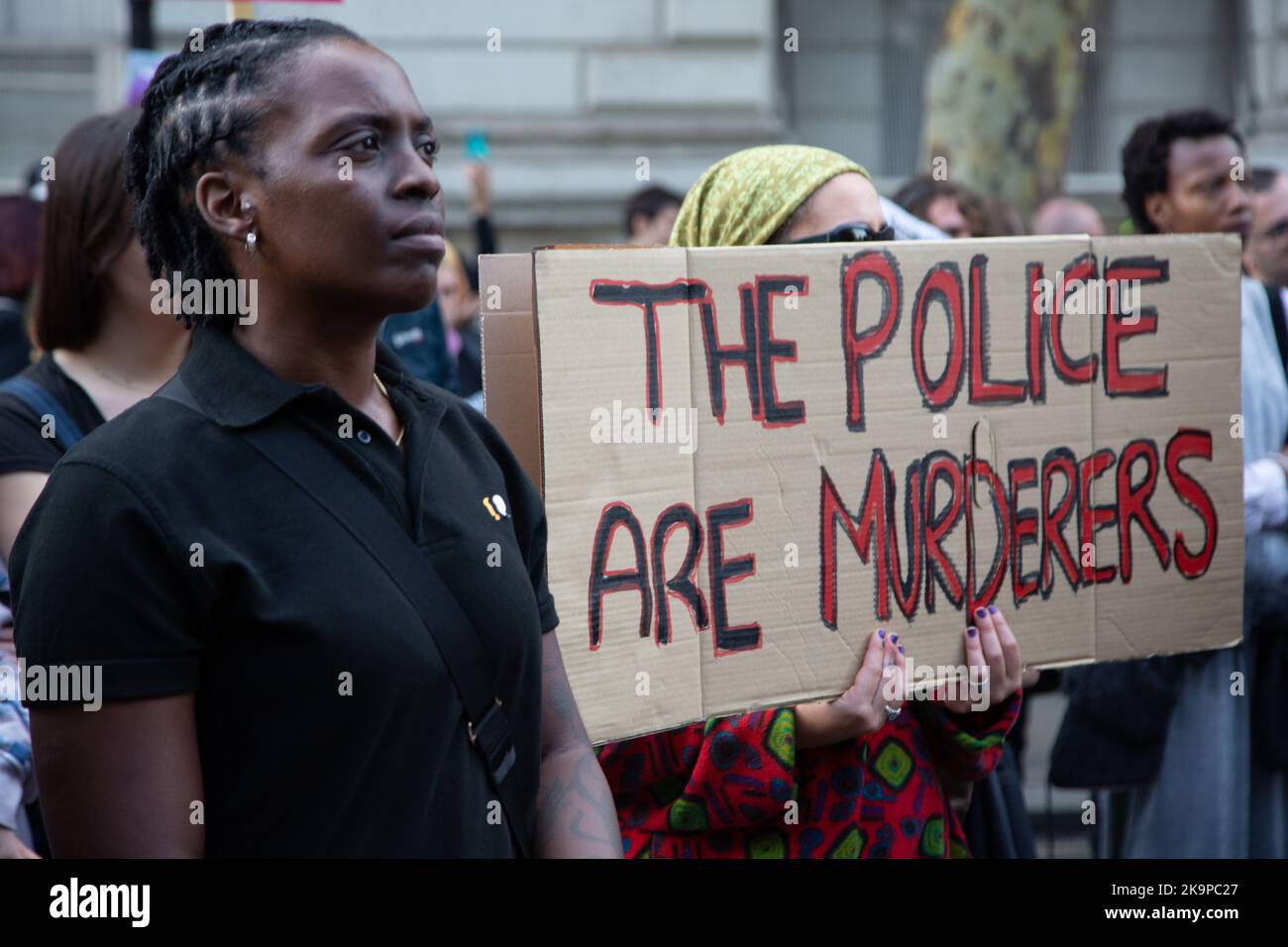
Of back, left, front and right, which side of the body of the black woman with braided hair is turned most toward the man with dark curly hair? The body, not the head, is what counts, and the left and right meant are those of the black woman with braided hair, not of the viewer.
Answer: left

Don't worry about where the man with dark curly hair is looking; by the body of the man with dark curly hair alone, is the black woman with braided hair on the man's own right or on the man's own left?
on the man's own right

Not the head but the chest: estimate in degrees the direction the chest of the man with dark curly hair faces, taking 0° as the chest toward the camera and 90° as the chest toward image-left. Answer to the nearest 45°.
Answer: approximately 315°

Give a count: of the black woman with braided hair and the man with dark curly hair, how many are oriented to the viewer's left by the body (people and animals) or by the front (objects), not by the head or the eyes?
0

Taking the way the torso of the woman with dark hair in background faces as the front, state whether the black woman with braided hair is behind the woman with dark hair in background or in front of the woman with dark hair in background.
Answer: in front

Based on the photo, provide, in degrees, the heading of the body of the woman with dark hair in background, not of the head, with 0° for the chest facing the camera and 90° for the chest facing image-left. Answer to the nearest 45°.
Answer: approximately 315°

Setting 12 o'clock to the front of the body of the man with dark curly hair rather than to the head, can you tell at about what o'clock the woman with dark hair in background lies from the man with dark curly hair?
The woman with dark hair in background is roughly at 3 o'clock from the man with dark curly hair.
